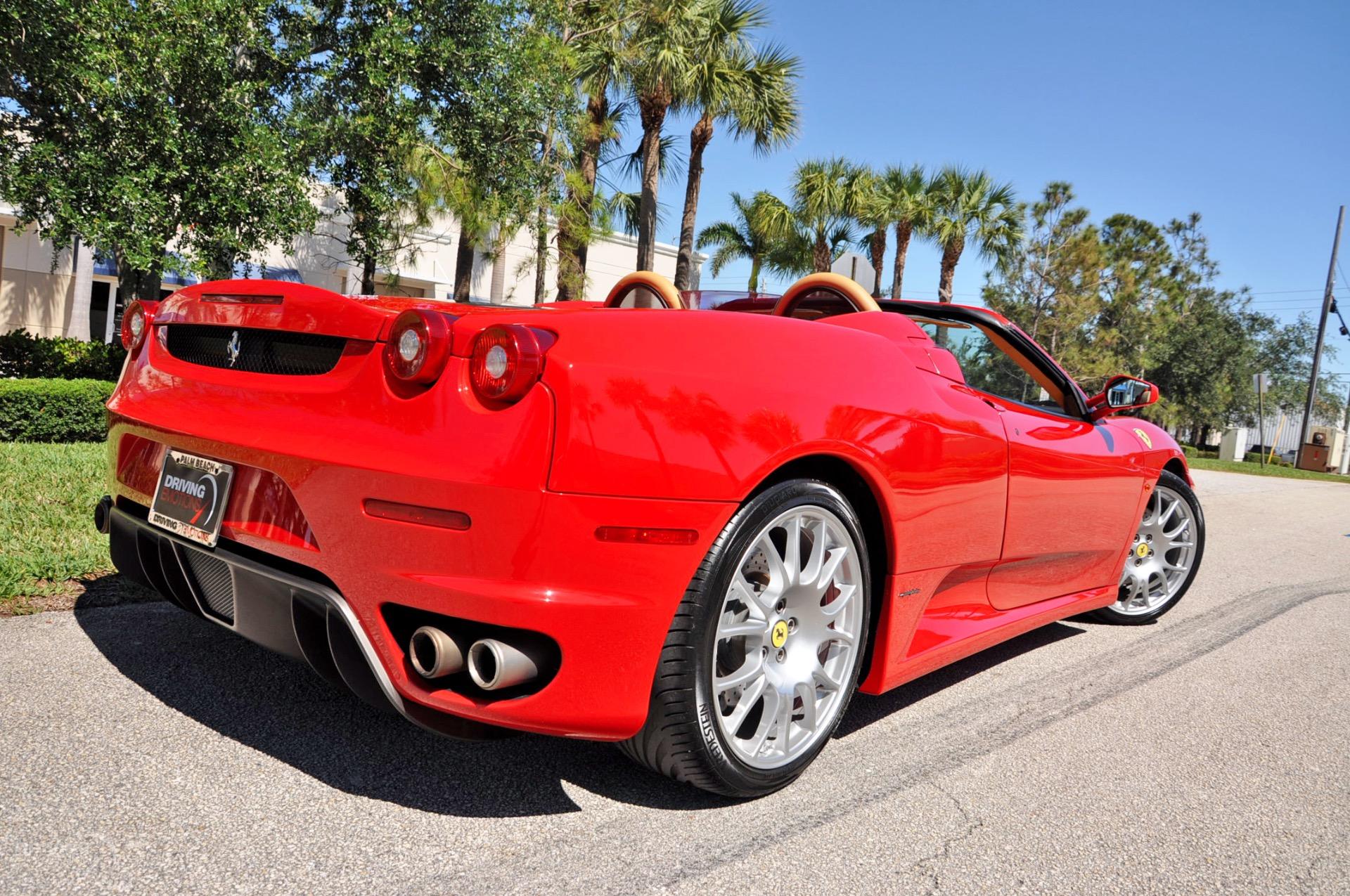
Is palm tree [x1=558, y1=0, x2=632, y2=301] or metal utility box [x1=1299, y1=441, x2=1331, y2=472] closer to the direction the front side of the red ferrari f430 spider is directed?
the metal utility box

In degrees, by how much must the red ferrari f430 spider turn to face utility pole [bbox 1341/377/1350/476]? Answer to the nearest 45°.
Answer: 0° — it already faces it

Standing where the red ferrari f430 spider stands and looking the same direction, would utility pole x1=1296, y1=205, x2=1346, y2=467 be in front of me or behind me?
in front

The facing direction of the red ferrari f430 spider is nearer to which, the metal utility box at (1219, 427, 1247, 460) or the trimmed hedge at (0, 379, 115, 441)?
the metal utility box

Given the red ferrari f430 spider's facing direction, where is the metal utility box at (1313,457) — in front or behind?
in front

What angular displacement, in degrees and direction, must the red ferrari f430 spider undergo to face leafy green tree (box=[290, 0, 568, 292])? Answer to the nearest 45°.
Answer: approximately 45° to its left

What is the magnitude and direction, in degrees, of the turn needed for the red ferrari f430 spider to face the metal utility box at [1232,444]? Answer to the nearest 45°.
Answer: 0° — it already faces it

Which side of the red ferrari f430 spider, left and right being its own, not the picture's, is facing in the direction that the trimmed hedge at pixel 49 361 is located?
left

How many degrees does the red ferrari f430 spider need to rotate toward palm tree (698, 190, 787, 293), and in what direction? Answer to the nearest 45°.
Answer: approximately 45° to its left

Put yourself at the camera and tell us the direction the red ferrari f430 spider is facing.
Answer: facing away from the viewer and to the right of the viewer

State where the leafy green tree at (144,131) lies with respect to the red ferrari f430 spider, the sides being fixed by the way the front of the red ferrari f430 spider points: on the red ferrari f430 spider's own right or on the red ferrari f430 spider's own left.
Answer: on the red ferrari f430 spider's own left

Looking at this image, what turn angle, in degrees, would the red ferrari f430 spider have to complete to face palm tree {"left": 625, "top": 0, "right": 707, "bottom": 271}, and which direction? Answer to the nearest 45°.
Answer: approximately 45° to its left
